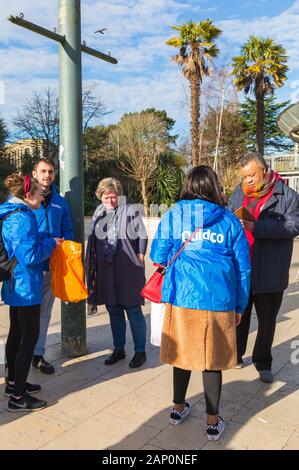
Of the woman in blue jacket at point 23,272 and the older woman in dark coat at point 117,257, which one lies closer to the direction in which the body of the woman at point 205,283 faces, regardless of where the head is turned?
the older woman in dark coat

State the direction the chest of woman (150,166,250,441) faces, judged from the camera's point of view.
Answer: away from the camera

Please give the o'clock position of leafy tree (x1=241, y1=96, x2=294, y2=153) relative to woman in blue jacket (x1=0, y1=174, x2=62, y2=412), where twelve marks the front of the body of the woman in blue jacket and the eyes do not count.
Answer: The leafy tree is roughly at 10 o'clock from the woman in blue jacket.

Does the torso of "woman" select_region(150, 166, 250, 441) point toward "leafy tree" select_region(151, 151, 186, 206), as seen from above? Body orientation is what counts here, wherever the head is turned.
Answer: yes

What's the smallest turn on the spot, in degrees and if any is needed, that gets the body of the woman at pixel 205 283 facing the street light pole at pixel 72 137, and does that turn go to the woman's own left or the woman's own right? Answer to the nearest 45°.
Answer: approximately 45° to the woman's own left

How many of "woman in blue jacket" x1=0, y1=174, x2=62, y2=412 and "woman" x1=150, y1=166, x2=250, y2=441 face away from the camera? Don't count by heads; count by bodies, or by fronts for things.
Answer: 1

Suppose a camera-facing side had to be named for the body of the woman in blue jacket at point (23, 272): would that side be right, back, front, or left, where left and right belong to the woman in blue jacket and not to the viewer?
right

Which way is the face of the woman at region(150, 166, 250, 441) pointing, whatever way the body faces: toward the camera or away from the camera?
away from the camera

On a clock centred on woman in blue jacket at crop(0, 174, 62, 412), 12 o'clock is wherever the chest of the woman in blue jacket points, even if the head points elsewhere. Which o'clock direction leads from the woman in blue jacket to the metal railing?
The metal railing is roughly at 10 o'clock from the woman in blue jacket.

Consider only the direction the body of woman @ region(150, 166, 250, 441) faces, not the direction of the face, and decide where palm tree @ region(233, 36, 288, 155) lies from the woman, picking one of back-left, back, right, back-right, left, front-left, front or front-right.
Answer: front

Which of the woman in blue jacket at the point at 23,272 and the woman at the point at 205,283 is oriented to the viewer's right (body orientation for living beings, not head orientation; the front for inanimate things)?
the woman in blue jacket

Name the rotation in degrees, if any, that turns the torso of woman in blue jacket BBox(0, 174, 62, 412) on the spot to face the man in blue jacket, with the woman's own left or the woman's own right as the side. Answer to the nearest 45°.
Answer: approximately 90° to the woman's own left

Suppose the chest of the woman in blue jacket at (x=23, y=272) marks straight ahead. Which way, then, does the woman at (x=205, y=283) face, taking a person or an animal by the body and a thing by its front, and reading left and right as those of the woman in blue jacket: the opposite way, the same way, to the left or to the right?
to the left

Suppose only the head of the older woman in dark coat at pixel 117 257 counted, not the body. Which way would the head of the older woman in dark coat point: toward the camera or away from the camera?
toward the camera

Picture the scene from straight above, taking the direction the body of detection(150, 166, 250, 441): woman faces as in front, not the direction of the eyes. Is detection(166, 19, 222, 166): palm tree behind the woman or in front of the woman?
in front

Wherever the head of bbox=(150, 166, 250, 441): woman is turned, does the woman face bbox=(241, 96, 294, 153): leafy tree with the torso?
yes
